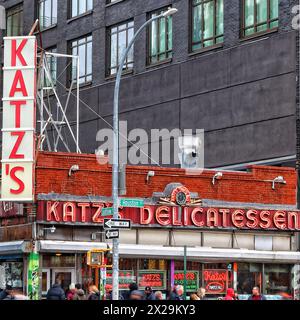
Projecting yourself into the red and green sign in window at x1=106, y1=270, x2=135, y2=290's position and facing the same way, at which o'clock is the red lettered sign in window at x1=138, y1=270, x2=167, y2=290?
the red lettered sign in window at x1=138, y1=270, x2=167, y2=290 is roughly at 8 o'clock from the red and green sign in window at x1=106, y1=270, x2=135, y2=290.

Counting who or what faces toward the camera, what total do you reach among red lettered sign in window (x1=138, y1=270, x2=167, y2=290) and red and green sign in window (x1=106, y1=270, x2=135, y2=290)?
2

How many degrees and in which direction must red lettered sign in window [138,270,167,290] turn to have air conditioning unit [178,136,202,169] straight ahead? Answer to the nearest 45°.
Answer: approximately 180°

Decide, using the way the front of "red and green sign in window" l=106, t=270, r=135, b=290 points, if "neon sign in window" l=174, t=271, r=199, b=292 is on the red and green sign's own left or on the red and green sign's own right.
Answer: on the red and green sign's own left

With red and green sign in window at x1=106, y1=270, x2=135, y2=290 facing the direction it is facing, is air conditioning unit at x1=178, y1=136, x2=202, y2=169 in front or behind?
behind
